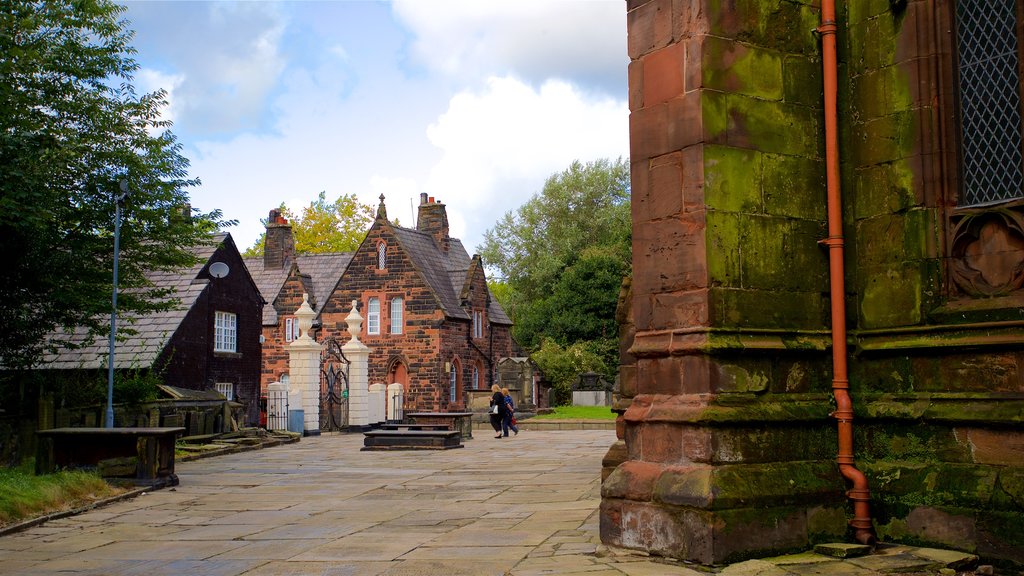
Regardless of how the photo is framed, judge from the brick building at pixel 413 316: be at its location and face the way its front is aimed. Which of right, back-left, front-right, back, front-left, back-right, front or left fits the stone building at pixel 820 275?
front

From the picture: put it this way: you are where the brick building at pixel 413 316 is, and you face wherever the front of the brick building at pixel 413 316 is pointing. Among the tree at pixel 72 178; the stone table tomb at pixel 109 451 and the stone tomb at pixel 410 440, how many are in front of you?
3

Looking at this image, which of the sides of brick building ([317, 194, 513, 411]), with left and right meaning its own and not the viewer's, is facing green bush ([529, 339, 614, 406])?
left

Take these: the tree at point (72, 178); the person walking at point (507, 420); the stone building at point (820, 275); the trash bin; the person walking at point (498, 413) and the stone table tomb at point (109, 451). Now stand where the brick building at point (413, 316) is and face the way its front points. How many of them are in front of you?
6

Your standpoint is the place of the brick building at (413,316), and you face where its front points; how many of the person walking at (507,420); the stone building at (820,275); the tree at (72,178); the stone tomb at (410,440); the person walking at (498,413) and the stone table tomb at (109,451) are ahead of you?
6

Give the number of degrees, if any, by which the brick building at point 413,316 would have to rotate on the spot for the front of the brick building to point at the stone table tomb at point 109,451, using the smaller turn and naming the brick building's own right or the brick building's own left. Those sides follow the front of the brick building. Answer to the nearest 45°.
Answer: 0° — it already faces it

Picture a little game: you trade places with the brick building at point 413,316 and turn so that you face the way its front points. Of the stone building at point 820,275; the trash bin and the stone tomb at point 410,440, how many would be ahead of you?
3

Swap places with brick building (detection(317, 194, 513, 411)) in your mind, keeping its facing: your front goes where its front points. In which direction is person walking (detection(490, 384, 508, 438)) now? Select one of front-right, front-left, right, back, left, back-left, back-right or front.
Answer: front

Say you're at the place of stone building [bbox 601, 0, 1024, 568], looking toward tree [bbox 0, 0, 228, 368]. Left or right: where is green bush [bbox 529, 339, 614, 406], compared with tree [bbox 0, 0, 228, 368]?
right

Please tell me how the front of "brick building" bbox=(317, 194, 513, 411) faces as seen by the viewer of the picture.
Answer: facing the viewer

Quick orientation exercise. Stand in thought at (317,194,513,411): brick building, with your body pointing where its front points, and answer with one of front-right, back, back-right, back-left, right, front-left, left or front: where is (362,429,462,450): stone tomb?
front

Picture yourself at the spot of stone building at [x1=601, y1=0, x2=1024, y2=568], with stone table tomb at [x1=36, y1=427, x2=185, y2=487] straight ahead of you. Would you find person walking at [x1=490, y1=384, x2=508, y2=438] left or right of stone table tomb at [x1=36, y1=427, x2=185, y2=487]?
right

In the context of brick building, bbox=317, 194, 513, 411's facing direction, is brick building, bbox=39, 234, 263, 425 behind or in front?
in front

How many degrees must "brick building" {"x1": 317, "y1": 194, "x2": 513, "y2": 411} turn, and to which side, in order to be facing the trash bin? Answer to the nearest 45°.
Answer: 0° — it already faces it

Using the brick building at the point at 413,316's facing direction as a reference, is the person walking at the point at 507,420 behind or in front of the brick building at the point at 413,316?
in front
